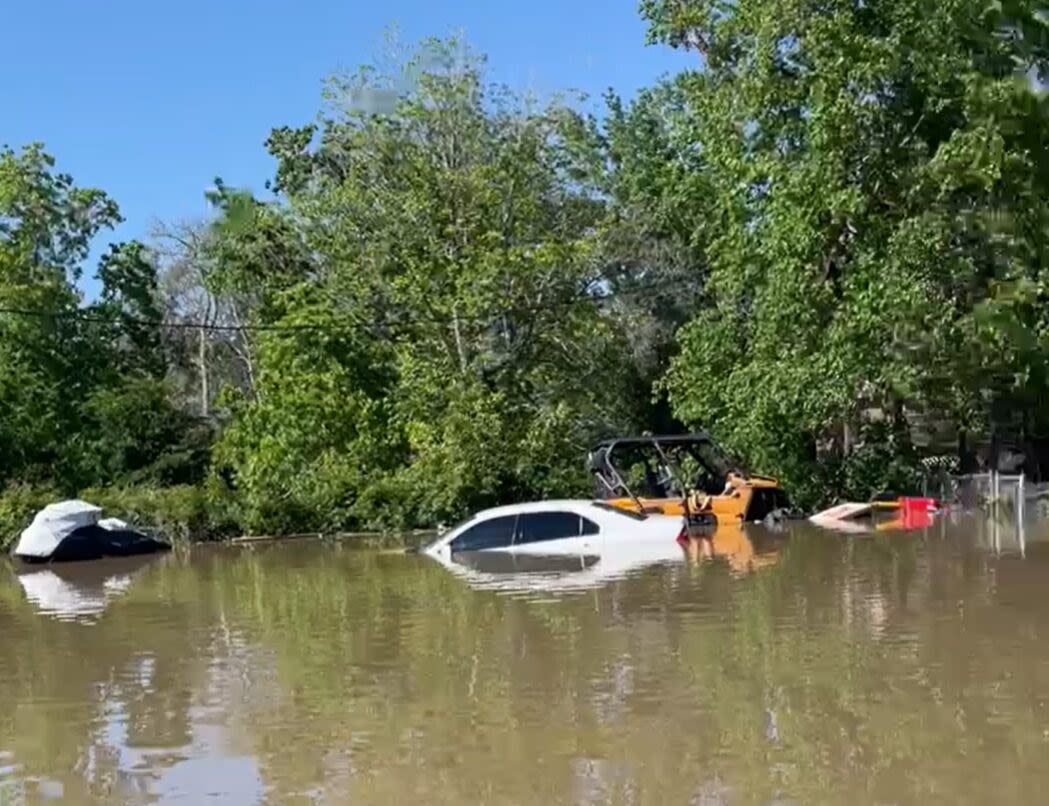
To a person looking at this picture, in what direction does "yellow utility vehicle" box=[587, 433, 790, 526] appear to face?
facing to the right of the viewer

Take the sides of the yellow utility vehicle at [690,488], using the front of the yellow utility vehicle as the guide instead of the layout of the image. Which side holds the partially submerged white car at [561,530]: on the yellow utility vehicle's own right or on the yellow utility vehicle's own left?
on the yellow utility vehicle's own right

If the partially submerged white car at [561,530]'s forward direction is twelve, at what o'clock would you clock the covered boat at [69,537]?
The covered boat is roughly at 1 o'clock from the partially submerged white car.

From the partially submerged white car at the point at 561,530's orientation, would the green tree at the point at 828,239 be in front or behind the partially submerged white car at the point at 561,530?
behind

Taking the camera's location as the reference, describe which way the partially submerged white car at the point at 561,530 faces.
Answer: facing to the left of the viewer
